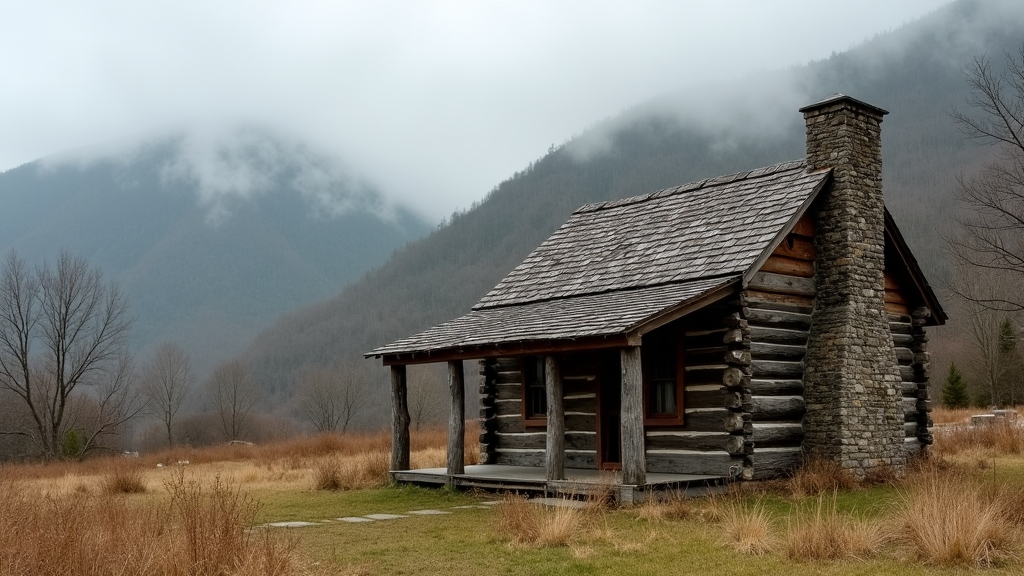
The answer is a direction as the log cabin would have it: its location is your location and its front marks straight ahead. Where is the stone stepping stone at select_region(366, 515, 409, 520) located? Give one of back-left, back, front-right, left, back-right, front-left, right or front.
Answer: front

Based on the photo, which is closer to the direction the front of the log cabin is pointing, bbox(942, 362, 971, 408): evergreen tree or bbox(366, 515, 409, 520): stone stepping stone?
the stone stepping stone

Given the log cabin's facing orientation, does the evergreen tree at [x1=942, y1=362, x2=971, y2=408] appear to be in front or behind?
behind

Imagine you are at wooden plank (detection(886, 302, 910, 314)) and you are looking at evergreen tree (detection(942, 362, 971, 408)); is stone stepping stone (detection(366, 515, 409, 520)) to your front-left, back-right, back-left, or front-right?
back-left

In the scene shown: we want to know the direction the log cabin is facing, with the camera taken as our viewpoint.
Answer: facing the viewer and to the left of the viewer
